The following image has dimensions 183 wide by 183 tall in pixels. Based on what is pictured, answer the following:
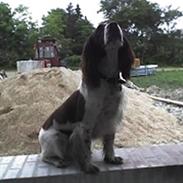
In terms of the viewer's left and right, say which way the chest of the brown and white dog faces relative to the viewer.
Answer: facing the viewer and to the right of the viewer

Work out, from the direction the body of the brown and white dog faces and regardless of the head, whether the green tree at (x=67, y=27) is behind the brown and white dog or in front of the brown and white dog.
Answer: behind

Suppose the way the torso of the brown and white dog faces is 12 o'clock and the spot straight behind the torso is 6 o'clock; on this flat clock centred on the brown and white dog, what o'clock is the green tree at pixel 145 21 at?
The green tree is roughly at 8 o'clock from the brown and white dog.
